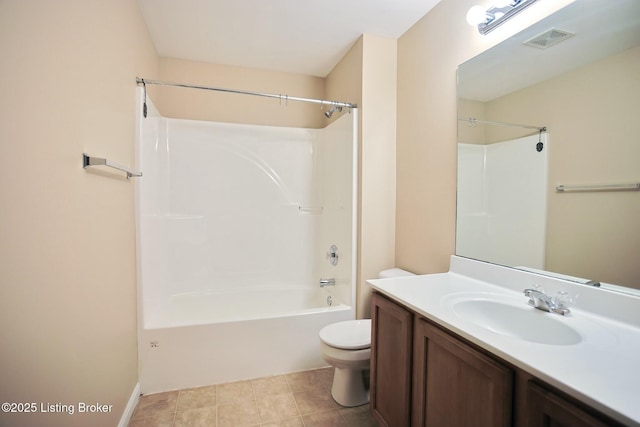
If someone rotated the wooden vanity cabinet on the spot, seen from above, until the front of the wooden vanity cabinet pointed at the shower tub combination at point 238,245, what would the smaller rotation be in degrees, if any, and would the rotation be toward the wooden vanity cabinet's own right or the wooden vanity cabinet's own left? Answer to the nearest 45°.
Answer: approximately 45° to the wooden vanity cabinet's own right

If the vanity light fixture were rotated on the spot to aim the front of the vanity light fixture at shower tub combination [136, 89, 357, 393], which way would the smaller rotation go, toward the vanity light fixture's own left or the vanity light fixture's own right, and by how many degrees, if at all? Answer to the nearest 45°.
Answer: approximately 45° to the vanity light fixture's own right

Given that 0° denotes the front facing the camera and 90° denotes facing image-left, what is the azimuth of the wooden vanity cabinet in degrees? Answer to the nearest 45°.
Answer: approximately 45°

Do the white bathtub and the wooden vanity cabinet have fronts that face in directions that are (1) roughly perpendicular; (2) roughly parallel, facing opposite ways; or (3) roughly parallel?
roughly perpendicular

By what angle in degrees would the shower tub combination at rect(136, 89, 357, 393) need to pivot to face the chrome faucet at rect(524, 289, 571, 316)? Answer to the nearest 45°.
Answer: approximately 45° to its left

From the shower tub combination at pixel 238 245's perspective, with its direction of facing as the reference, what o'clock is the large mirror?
The large mirror is roughly at 11 o'clock from the shower tub combination.

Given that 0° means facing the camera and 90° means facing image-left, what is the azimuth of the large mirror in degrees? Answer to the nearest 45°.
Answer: approximately 45°
